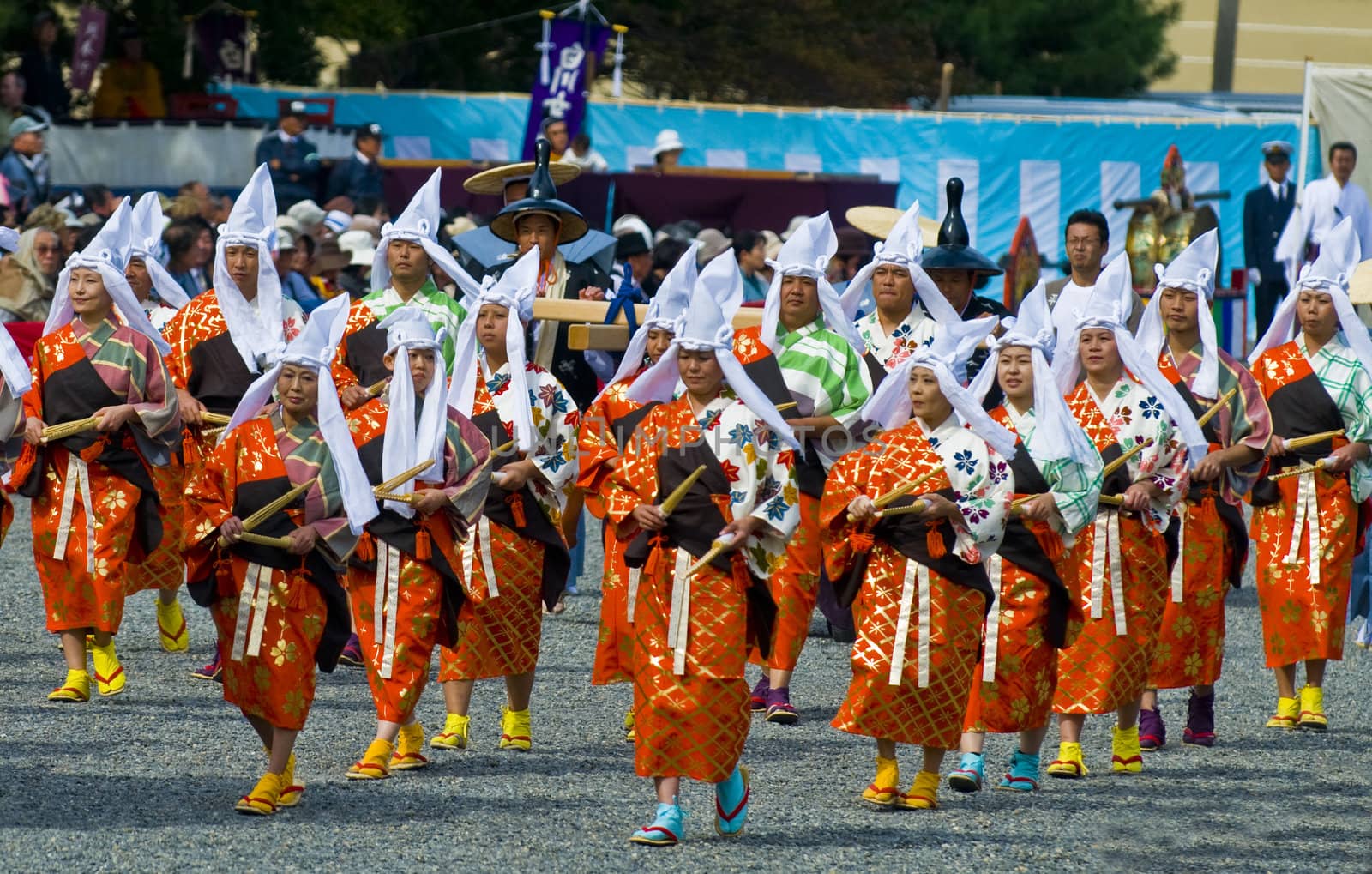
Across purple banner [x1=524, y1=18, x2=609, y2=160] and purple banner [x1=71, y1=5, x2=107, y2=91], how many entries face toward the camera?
2

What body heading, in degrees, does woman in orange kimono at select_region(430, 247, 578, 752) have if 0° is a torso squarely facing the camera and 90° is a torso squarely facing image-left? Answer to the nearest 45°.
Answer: approximately 45°

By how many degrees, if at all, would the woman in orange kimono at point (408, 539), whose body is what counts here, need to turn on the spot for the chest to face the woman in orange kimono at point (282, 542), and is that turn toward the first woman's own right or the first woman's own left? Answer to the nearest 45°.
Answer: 0° — they already face them

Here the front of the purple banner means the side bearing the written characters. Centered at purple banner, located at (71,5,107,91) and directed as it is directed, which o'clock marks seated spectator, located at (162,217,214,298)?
The seated spectator is roughly at 12 o'clock from the purple banner.

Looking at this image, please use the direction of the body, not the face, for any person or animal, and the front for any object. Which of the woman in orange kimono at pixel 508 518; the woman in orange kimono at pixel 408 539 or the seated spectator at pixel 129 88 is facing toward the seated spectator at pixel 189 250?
the seated spectator at pixel 129 88

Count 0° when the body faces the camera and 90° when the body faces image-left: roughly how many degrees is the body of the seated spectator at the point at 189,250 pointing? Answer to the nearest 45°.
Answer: approximately 315°
